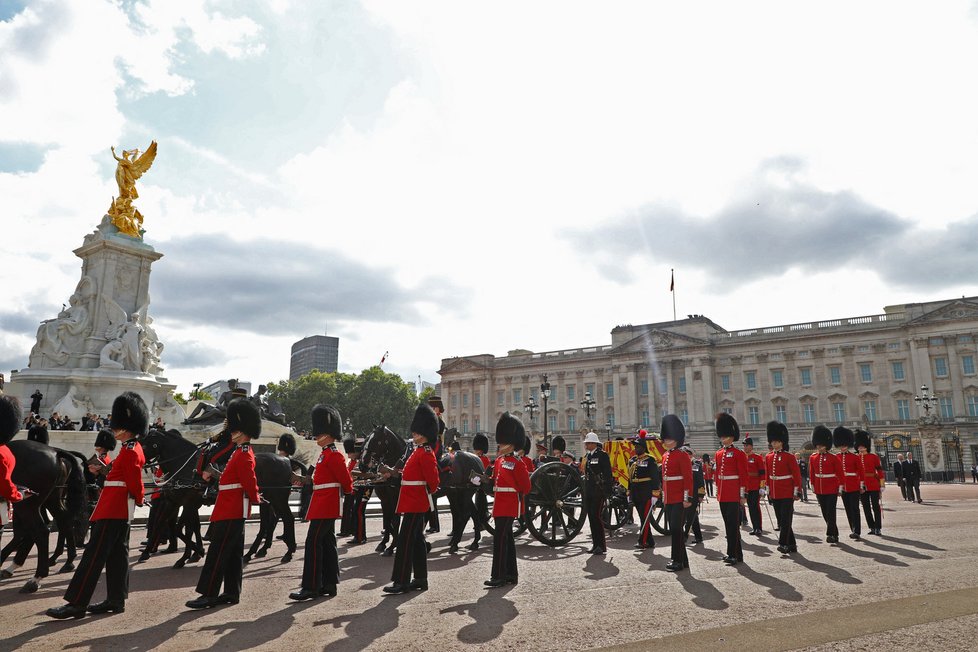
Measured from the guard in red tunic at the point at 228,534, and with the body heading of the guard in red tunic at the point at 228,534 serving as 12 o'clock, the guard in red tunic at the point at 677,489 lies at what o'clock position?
the guard in red tunic at the point at 677,489 is roughly at 6 o'clock from the guard in red tunic at the point at 228,534.

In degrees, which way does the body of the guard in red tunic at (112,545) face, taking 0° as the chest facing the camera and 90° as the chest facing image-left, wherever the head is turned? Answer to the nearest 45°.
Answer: approximately 90°

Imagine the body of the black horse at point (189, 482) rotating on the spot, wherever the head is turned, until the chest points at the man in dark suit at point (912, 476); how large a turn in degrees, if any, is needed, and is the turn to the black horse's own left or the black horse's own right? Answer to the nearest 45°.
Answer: approximately 180°

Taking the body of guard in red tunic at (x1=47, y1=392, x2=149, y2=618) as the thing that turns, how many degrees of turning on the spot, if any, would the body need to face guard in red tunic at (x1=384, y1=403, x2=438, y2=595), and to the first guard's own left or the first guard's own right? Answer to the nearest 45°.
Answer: approximately 180°

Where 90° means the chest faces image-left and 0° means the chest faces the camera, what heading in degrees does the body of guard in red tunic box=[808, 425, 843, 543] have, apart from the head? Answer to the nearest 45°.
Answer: approximately 45°

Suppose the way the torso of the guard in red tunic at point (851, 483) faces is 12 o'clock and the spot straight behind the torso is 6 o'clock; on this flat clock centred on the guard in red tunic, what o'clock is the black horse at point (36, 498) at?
The black horse is roughly at 12 o'clock from the guard in red tunic.

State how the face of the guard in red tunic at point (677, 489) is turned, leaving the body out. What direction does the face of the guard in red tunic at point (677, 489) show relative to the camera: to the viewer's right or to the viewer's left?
to the viewer's left

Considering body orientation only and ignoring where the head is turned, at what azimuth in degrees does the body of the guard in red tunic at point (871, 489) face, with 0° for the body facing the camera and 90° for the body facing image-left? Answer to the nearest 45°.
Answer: approximately 45°

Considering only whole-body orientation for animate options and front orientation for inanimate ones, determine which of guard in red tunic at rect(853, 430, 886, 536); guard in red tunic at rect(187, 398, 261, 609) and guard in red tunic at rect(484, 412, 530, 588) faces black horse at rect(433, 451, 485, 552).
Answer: guard in red tunic at rect(853, 430, 886, 536)

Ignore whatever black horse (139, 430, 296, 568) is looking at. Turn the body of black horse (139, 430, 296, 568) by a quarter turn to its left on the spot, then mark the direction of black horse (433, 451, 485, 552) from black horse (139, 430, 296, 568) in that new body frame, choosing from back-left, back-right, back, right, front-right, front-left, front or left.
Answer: left
